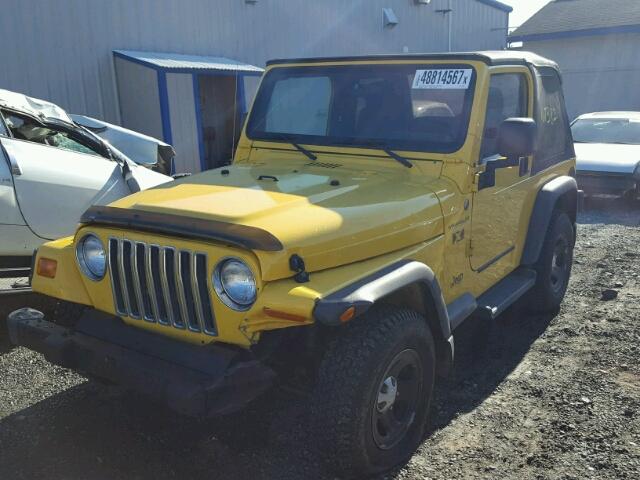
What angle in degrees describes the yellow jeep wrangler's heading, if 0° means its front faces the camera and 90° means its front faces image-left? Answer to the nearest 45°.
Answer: approximately 45°

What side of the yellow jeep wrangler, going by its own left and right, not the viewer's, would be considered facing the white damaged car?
right

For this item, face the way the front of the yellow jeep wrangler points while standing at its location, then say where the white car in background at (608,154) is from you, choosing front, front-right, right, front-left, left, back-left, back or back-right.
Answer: back

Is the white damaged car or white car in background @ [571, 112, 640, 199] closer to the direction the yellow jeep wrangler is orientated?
the white damaged car
